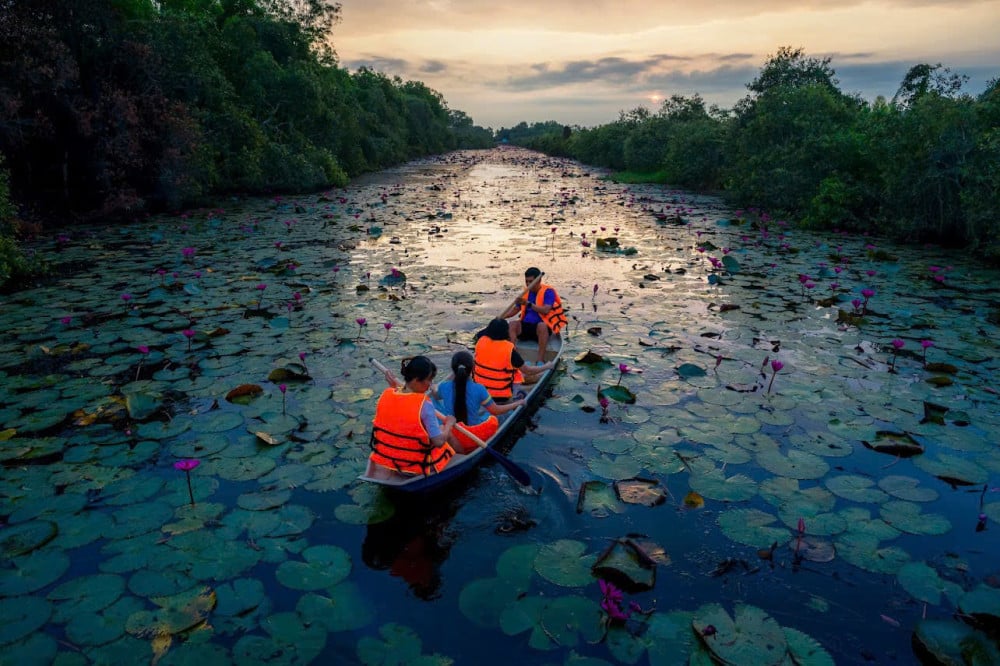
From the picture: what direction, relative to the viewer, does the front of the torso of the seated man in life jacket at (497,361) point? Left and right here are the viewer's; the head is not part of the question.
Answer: facing away from the viewer and to the right of the viewer

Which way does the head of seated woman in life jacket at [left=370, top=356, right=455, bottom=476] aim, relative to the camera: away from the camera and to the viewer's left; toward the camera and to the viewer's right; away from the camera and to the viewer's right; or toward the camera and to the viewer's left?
away from the camera and to the viewer's right

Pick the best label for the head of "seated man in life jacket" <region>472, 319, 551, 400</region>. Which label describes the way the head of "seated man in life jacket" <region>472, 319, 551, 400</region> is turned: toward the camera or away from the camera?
away from the camera

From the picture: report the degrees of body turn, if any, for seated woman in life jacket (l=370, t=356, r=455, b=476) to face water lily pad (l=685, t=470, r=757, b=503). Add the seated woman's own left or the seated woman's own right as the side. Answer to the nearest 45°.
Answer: approximately 45° to the seated woman's own right

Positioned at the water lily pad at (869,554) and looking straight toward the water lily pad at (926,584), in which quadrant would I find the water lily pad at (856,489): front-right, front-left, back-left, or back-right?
back-left

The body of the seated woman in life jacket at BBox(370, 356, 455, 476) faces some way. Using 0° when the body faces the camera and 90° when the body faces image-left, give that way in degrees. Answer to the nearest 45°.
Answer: approximately 225°

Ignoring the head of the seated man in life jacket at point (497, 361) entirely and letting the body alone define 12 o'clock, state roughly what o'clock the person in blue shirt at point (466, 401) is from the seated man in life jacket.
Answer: The person in blue shirt is roughly at 5 o'clock from the seated man in life jacket.

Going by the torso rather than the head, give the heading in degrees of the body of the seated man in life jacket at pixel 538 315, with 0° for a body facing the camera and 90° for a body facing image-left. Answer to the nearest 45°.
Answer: approximately 45°

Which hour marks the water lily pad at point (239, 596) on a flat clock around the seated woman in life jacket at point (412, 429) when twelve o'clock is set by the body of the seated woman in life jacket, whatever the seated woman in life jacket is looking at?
The water lily pad is roughly at 6 o'clock from the seated woman in life jacket.
